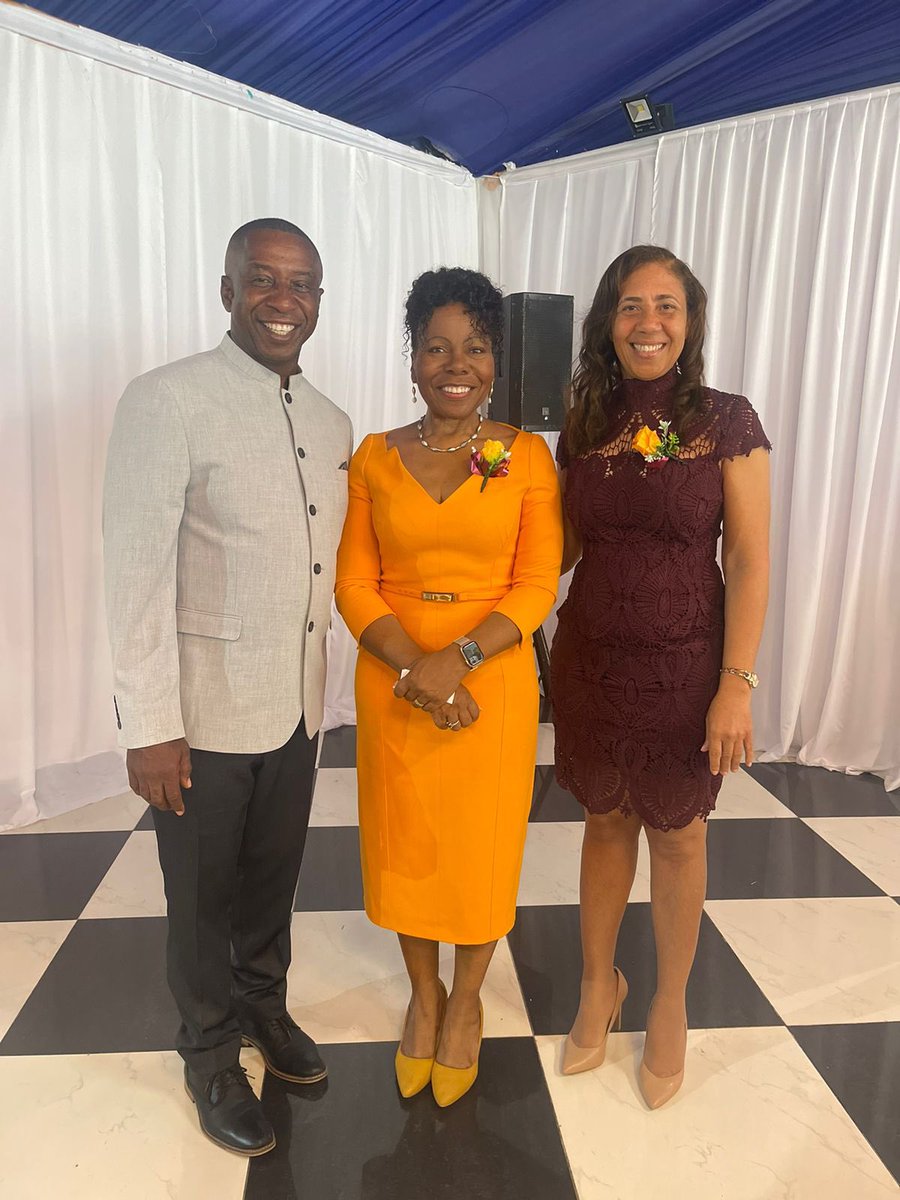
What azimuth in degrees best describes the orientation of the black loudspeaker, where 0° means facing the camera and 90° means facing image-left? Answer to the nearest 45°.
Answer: approximately 315°

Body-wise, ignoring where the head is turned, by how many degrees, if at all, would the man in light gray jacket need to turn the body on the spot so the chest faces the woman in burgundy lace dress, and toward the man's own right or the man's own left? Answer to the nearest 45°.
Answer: approximately 45° to the man's own left

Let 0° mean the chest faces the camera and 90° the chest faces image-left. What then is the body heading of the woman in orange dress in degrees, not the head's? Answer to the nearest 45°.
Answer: approximately 0°

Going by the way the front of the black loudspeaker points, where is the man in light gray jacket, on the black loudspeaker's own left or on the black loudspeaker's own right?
on the black loudspeaker's own right

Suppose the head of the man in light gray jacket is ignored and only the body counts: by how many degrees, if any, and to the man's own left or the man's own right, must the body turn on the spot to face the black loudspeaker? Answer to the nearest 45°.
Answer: approximately 90° to the man's own left
